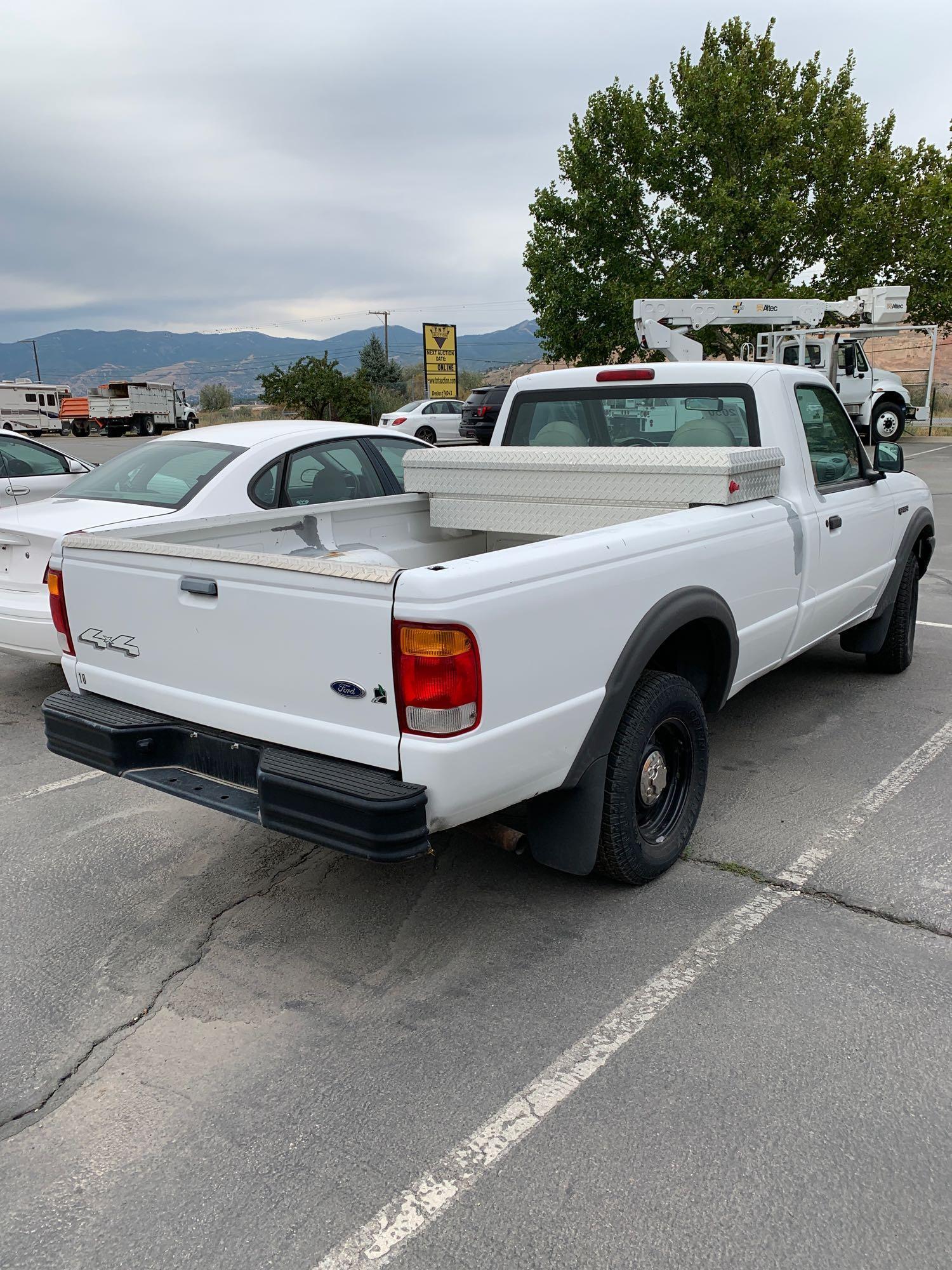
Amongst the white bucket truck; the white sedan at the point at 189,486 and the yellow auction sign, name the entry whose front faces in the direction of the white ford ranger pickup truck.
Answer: the yellow auction sign

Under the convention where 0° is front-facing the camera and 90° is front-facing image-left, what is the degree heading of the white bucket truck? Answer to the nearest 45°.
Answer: approximately 270°

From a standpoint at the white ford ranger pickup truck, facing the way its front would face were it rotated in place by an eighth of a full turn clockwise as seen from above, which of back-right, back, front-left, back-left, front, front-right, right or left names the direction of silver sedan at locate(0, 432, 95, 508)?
back-left

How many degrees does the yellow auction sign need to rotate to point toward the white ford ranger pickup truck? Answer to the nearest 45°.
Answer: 0° — it already faces it

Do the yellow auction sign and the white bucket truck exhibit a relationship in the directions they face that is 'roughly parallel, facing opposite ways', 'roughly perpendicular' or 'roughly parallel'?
roughly perpendicular

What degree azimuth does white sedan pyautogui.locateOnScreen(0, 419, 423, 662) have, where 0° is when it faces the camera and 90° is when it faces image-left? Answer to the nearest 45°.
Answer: approximately 225°

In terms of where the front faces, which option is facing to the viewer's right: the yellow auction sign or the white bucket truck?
the white bucket truck

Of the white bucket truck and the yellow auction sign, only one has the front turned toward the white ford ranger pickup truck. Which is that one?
the yellow auction sign

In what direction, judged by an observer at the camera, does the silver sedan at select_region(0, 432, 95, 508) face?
facing to the right of the viewer

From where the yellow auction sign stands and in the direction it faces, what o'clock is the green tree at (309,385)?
The green tree is roughly at 4 o'clock from the yellow auction sign.

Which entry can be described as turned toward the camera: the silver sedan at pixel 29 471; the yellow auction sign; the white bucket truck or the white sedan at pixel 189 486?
the yellow auction sign
